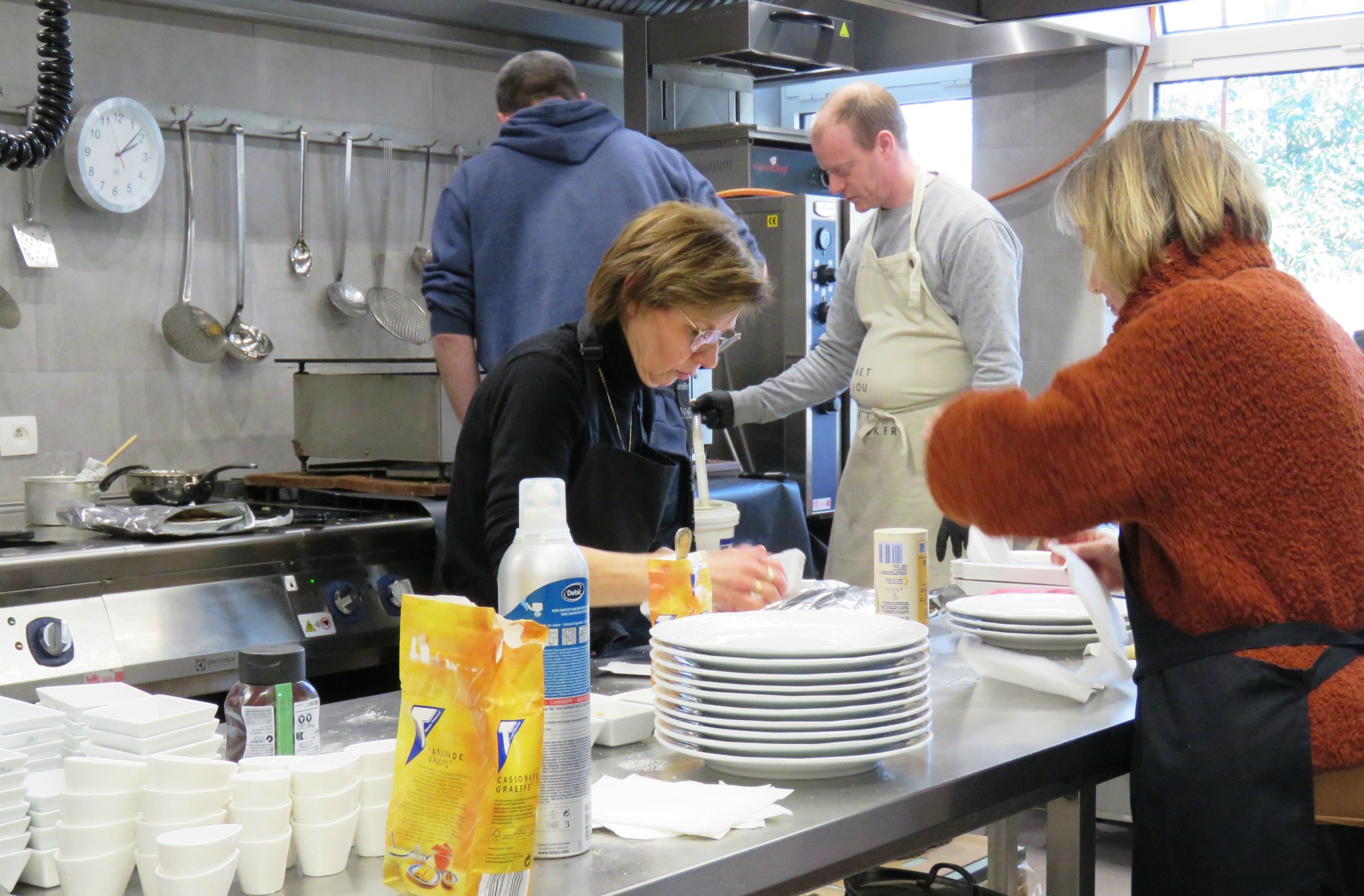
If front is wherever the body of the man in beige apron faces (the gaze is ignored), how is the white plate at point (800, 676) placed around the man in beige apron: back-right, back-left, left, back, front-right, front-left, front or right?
front-left

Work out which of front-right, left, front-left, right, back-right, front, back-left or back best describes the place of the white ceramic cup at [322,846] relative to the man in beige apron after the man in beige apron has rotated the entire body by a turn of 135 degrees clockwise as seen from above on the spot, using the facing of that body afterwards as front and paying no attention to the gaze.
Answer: back

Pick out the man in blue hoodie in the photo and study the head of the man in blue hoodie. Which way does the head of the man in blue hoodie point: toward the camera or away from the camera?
away from the camera

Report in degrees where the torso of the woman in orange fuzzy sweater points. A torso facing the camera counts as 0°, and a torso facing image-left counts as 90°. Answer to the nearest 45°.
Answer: approximately 135°

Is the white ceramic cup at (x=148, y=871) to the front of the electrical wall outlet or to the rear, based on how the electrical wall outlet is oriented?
to the front

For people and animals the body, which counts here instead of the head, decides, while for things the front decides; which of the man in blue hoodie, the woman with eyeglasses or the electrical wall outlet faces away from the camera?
the man in blue hoodie

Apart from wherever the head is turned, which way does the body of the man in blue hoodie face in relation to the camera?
away from the camera

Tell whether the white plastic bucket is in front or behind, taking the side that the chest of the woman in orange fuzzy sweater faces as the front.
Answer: in front

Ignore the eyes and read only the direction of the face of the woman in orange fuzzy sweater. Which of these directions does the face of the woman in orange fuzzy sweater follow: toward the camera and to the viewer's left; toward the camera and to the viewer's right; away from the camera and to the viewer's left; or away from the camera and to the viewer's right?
away from the camera and to the viewer's left

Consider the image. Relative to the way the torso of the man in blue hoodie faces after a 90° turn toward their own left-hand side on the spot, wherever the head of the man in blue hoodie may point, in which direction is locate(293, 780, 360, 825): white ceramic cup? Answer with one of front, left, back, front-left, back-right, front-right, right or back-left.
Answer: left

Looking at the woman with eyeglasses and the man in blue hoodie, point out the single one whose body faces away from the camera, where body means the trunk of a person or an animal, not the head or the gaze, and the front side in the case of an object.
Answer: the man in blue hoodie

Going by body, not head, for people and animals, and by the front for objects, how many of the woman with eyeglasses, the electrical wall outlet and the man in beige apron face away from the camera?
0

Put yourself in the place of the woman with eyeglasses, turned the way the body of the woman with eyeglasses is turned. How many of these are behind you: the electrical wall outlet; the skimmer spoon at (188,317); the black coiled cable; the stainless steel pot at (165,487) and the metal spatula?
5

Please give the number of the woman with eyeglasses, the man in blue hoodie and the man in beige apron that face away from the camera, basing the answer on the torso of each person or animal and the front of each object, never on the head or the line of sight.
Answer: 1

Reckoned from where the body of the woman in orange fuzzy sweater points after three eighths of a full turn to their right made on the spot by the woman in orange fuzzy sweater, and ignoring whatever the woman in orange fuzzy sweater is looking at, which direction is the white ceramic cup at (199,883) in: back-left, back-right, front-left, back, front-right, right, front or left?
back-right

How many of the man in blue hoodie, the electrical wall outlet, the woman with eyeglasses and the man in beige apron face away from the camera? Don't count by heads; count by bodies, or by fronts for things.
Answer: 1

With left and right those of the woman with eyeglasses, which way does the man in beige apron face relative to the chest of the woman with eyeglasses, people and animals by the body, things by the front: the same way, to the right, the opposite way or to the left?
to the right

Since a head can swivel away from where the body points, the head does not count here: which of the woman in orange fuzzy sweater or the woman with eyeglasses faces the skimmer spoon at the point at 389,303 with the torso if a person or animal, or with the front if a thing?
the woman in orange fuzzy sweater

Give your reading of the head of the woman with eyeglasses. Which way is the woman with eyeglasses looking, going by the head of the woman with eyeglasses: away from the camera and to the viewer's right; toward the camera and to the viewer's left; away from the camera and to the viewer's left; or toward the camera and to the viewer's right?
toward the camera and to the viewer's right
